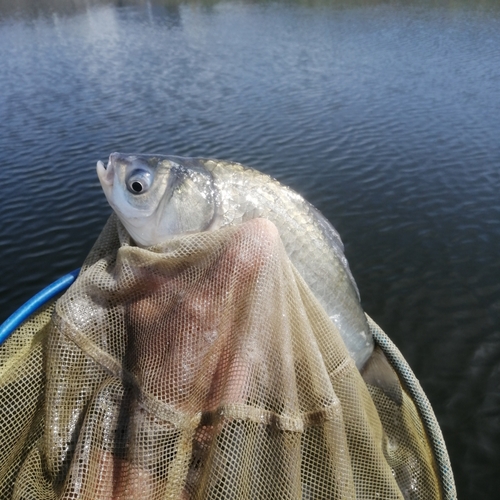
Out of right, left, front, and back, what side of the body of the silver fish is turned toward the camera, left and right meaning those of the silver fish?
left
